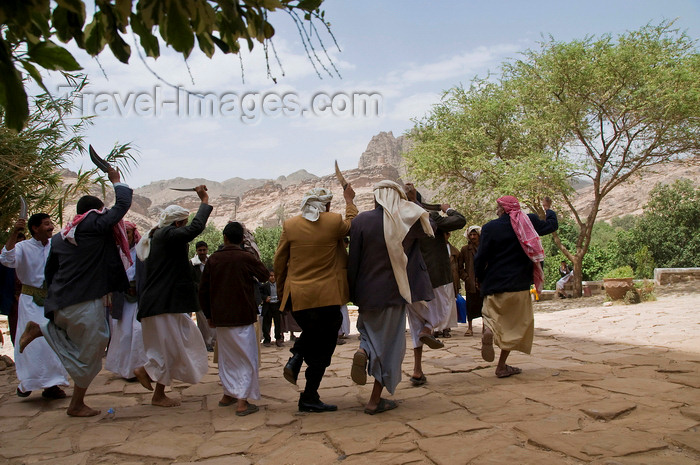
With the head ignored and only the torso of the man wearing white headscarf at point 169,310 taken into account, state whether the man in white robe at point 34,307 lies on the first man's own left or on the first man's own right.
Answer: on the first man's own left

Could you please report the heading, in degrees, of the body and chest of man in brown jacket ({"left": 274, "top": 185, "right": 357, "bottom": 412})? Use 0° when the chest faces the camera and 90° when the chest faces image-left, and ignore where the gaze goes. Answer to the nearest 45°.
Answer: approximately 225°

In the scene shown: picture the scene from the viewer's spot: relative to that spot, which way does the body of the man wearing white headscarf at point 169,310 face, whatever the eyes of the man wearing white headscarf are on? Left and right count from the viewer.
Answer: facing away from the viewer and to the right of the viewer

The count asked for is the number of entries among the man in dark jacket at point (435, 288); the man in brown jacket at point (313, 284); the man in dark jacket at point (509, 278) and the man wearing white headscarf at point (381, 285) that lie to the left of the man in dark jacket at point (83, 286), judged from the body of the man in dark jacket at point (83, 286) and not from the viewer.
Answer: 0

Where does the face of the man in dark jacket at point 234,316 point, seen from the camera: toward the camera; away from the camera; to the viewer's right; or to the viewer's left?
away from the camera

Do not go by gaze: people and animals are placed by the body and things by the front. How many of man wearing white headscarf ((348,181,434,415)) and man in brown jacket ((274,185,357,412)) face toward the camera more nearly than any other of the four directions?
0

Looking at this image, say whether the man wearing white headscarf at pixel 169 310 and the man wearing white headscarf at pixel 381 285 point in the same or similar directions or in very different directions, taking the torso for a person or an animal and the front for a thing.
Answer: same or similar directions

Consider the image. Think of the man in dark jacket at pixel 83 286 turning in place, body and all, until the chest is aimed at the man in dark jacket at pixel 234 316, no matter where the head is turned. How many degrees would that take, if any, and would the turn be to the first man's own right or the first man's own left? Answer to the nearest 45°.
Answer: approximately 45° to the first man's own right

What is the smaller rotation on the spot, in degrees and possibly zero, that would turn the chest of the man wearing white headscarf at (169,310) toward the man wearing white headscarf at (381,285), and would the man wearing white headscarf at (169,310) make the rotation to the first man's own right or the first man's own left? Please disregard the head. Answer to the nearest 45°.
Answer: approximately 90° to the first man's own right

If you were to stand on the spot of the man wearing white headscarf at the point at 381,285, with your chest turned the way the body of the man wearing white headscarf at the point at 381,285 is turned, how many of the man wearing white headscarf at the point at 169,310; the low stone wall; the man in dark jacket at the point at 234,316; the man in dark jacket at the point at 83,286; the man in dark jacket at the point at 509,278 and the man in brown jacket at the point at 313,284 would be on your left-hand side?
4

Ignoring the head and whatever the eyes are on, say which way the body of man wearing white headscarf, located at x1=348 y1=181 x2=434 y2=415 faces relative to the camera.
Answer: away from the camera

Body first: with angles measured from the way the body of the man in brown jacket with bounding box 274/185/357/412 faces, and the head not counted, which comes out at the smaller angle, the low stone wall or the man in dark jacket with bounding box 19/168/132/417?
the low stone wall

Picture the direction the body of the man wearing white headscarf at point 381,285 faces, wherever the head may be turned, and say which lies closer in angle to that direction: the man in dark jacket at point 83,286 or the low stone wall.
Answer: the low stone wall

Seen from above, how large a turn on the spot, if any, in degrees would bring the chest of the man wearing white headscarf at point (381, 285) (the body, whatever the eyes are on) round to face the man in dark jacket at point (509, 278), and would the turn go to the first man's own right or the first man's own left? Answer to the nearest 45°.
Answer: approximately 45° to the first man's own right

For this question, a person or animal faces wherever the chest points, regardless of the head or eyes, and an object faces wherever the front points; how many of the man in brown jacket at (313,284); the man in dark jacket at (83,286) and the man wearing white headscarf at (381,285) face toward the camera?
0

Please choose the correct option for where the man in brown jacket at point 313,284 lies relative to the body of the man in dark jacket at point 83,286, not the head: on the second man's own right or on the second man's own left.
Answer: on the second man's own right
